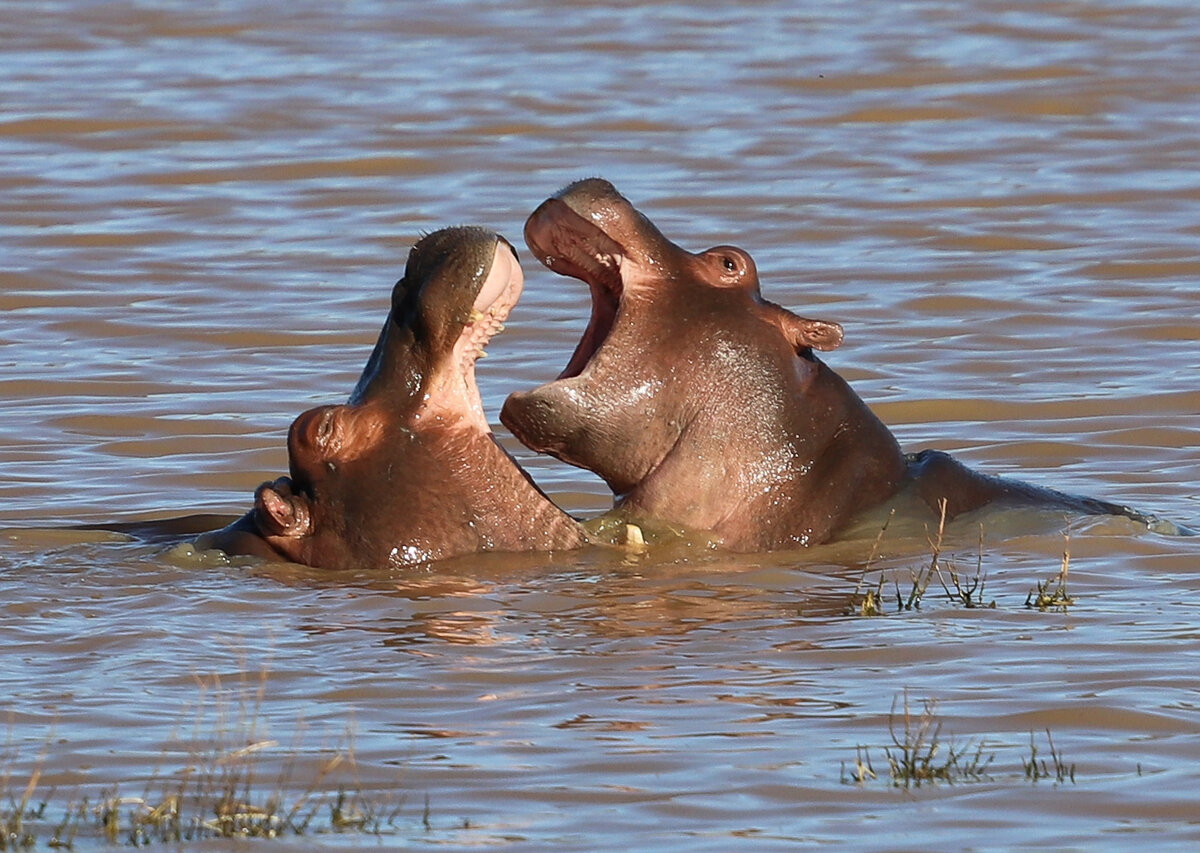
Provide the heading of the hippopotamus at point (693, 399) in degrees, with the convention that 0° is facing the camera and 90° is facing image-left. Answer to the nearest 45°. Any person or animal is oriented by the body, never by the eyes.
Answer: approximately 90°

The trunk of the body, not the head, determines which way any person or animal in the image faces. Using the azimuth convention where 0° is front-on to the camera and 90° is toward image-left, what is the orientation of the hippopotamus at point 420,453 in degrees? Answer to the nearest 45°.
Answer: approximately 270°

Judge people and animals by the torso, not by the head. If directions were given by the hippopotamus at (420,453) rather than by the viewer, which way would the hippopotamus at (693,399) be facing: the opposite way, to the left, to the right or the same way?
the opposite way

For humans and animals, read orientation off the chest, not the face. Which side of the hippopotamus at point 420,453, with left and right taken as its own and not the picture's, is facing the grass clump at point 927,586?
front

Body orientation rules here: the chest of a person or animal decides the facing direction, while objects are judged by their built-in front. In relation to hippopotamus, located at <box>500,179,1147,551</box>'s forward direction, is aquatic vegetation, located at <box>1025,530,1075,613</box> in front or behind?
behind

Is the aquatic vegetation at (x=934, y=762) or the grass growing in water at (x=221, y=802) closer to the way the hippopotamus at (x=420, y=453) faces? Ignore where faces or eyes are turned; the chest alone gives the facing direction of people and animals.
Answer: the aquatic vegetation

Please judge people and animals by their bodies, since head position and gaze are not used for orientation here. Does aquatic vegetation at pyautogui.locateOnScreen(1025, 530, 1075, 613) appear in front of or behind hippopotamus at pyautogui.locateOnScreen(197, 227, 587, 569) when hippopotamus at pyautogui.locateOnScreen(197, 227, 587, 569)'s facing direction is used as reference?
in front

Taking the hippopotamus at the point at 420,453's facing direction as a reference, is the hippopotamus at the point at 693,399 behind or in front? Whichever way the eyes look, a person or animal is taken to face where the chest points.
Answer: in front

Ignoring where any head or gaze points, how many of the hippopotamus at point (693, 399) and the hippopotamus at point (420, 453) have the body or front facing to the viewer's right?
1

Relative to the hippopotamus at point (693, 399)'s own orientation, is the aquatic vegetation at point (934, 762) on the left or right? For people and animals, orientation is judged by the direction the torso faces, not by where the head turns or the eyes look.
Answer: on its left

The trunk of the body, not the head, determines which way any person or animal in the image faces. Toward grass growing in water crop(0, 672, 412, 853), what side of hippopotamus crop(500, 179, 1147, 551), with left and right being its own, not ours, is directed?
left

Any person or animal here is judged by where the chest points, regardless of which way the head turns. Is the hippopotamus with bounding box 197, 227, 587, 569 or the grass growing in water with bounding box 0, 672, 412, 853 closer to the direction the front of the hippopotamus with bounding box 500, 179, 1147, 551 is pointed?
the hippopotamus

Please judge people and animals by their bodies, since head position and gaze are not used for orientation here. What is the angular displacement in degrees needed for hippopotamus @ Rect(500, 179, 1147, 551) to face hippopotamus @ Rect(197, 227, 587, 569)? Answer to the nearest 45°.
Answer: approximately 45° to its left
